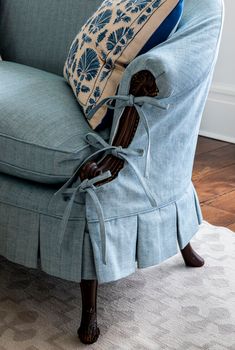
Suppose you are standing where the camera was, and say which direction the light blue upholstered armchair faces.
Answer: facing the viewer and to the left of the viewer
